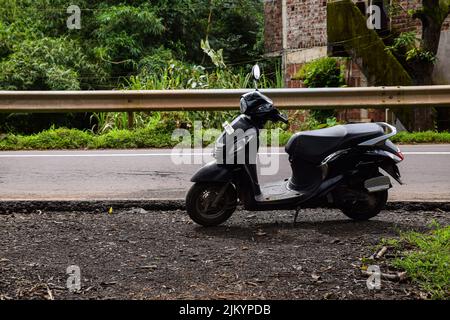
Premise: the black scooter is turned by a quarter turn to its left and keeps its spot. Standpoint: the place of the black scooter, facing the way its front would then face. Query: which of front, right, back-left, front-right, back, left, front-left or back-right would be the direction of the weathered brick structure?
back

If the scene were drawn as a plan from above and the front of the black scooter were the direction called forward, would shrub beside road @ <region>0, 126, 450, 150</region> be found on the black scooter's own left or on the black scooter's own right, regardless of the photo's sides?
on the black scooter's own right

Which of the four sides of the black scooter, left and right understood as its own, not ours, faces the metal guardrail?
right

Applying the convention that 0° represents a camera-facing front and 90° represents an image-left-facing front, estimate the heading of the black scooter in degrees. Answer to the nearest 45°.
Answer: approximately 90°

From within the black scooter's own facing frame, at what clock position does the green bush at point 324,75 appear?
The green bush is roughly at 3 o'clock from the black scooter.
